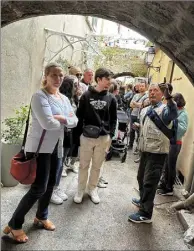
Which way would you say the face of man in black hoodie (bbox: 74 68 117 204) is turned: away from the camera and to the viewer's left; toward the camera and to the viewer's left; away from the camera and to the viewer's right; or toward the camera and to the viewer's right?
toward the camera and to the viewer's right

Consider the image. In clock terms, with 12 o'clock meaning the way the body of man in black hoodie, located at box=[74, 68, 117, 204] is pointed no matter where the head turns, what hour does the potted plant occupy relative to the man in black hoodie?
The potted plant is roughly at 3 o'clock from the man in black hoodie.

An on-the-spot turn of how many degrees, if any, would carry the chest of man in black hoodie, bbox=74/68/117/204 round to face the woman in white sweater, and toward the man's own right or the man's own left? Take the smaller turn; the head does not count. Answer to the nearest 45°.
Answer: approximately 45° to the man's own right

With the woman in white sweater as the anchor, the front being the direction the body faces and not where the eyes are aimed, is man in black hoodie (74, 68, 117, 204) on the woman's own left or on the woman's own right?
on the woman's own left

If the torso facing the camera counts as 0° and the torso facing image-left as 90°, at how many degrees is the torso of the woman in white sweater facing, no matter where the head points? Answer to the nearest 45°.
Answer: approximately 315°

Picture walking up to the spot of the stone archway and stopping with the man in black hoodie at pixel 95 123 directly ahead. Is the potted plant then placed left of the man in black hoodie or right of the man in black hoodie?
left

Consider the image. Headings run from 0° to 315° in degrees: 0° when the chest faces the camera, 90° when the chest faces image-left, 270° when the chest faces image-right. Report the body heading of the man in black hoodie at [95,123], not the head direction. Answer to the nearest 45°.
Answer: approximately 0°

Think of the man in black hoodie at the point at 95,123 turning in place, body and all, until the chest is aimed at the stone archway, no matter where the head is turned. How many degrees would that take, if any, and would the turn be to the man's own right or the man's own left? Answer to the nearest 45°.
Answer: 0° — they already face it

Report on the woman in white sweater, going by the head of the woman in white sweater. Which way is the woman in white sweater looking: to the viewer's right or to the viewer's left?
to the viewer's right
